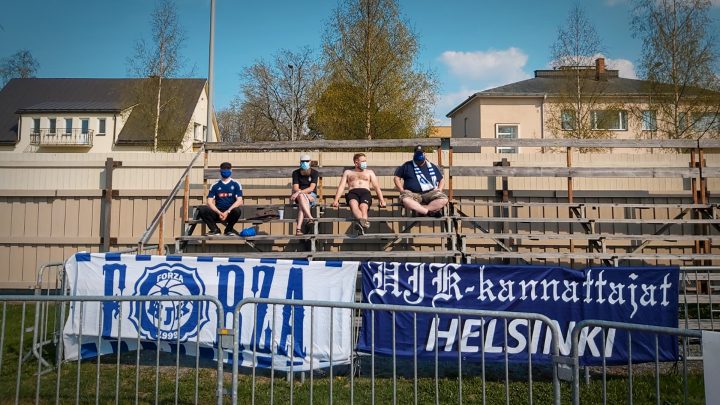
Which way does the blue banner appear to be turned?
toward the camera

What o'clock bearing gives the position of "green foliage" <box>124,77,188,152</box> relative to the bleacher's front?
The green foliage is roughly at 4 o'clock from the bleacher.

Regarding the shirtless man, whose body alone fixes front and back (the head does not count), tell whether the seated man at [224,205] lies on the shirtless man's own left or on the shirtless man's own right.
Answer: on the shirtless man's own right

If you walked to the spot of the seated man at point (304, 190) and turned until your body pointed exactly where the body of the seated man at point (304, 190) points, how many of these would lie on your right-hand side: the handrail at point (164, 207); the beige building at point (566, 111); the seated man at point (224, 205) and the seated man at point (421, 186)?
2

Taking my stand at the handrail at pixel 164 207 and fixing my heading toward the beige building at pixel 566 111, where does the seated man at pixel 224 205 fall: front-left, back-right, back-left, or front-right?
front-right

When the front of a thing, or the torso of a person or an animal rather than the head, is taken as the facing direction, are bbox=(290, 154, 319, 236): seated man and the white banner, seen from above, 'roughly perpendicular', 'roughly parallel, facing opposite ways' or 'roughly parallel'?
roughly parallel

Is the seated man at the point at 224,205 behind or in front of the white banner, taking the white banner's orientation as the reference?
behind

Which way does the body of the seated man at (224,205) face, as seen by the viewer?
toward the camera

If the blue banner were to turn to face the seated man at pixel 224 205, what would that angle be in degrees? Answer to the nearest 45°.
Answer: approximately 90° to its right
